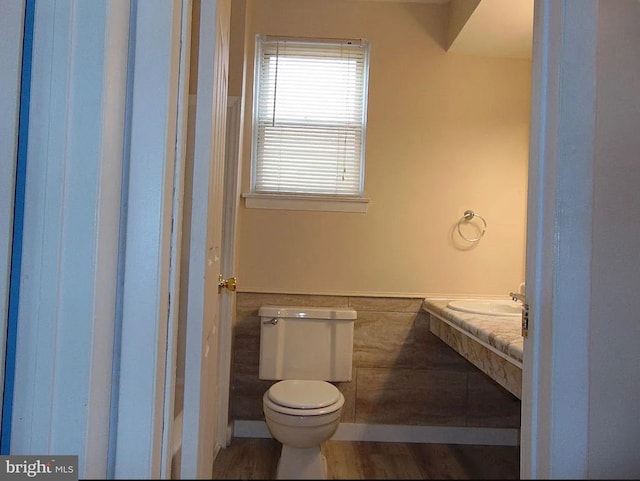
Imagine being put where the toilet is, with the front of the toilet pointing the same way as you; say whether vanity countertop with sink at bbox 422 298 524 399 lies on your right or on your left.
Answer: on your left

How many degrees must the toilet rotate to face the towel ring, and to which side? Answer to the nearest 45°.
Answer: approximately 90° to its left

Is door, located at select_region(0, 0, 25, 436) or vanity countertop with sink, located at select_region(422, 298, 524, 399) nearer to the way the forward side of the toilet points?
the door

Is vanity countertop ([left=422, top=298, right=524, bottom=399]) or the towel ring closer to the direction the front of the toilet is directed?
the vanity countertop

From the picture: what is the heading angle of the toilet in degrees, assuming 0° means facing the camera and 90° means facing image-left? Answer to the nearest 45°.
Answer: approximately 0°

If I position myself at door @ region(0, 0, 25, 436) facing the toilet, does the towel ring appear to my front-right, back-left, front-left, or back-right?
front-right

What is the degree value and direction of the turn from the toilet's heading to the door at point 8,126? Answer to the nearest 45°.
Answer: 0° — it already faces it

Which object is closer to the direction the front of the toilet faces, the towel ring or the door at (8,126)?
the door
